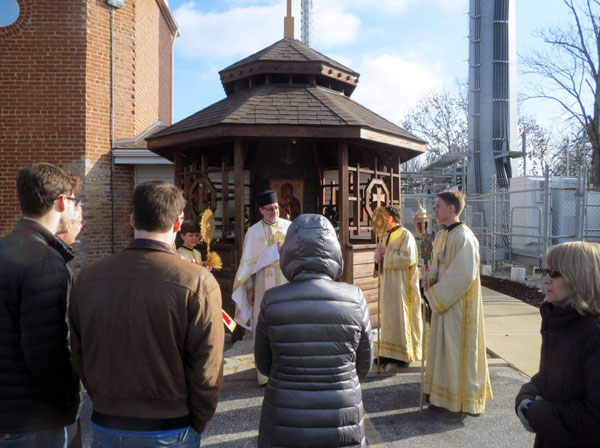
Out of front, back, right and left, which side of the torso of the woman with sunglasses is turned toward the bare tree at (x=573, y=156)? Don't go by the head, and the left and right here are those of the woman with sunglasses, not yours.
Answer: right

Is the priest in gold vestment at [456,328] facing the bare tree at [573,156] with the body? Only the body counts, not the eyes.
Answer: no

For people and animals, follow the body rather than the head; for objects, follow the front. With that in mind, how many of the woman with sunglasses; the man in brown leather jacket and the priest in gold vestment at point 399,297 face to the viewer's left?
2

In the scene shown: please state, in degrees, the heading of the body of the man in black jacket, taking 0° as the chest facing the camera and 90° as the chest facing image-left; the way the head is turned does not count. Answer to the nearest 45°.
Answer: approximately 225°

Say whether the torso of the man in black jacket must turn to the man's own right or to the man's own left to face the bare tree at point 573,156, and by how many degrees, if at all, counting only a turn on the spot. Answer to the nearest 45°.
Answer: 0° — they already face it

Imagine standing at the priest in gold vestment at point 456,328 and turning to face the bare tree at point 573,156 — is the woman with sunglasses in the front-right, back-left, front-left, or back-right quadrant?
back-right

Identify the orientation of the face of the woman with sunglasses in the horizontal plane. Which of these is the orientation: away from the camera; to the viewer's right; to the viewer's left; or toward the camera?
to the viewer's left

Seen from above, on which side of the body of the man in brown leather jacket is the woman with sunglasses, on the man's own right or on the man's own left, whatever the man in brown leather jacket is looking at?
on the man's own right

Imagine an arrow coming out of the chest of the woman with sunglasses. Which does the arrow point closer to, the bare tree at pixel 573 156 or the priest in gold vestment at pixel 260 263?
the priest in gold vestment

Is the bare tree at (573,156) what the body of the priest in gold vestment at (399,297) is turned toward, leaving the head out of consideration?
no

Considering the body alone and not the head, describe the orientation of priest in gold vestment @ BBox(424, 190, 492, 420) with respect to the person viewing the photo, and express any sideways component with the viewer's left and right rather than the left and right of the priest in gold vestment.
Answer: facing to the left of the viewer
